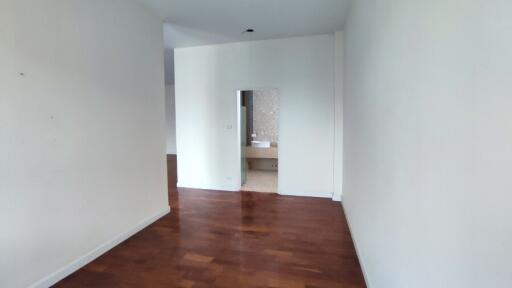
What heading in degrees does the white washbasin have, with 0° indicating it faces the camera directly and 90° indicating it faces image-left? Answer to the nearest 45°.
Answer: approximately 0°
